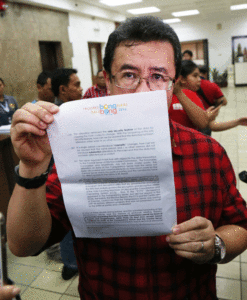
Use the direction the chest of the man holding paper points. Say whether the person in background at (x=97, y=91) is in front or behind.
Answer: behind

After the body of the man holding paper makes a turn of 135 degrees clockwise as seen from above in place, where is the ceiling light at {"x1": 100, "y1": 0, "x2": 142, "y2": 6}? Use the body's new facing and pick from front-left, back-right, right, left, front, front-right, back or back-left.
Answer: front-right

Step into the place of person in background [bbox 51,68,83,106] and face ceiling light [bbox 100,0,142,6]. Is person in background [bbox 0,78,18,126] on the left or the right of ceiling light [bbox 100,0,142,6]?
left

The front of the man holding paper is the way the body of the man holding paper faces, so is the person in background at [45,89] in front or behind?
behind

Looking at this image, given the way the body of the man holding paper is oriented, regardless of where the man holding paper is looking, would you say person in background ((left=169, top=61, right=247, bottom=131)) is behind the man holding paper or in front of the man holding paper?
behind

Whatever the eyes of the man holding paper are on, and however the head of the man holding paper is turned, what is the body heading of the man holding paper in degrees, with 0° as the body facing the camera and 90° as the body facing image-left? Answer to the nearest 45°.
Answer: approximately 0°

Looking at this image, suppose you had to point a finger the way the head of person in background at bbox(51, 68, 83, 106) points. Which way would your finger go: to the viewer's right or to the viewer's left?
to the viewer's right
